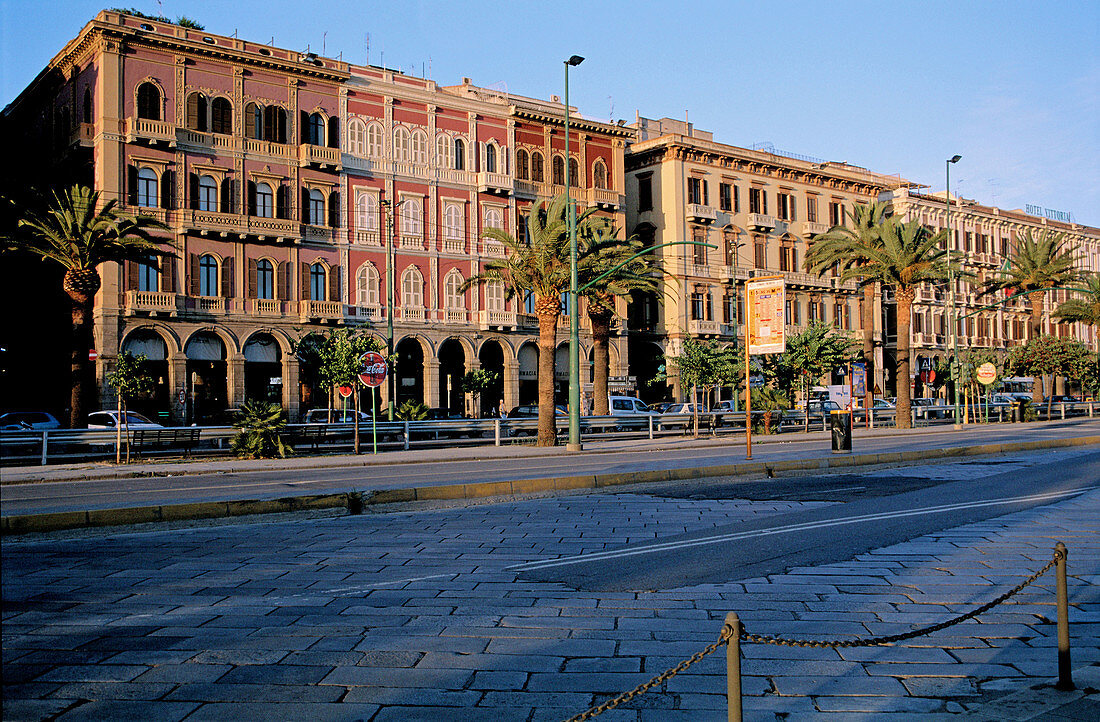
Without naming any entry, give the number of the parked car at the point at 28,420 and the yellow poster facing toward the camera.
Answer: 1

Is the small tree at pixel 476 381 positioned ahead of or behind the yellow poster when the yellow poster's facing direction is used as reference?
behind

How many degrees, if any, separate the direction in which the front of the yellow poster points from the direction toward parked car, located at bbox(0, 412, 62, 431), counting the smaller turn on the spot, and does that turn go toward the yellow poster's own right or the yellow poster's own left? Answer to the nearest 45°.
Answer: approximately 90° to the yellow poster's own right

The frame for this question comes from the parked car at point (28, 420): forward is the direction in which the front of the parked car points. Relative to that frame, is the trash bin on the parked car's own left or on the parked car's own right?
on the parked car's own left

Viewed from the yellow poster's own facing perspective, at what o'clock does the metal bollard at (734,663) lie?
The metal bollard is roughly at 12 o'clock from the yellow poster.

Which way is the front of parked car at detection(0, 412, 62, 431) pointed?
to the viewer's left

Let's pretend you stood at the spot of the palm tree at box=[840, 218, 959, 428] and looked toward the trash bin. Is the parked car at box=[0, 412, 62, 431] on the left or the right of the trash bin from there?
right

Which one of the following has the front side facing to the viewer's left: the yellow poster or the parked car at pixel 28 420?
the parked car

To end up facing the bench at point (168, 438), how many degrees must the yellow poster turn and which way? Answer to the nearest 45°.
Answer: approximately 90° to its right

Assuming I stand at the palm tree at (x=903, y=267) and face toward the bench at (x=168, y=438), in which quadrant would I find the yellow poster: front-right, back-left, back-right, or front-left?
front-left

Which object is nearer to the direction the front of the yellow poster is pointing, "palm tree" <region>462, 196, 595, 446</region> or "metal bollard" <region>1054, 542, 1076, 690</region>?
the metal bollard

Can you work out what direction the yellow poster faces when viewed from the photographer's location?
facing the viewer

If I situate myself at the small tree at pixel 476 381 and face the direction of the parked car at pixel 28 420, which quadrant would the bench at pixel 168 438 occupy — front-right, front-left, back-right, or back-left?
front-left

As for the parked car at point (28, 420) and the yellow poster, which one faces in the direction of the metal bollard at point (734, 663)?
the yellow poster
